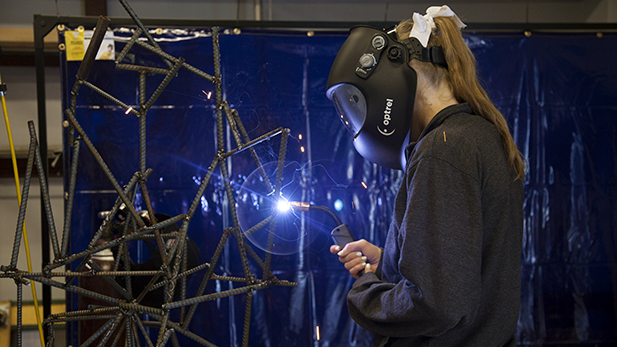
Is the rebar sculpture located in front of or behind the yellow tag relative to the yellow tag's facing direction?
in front

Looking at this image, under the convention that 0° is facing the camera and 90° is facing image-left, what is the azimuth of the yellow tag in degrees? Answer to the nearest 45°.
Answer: approximately 0°
